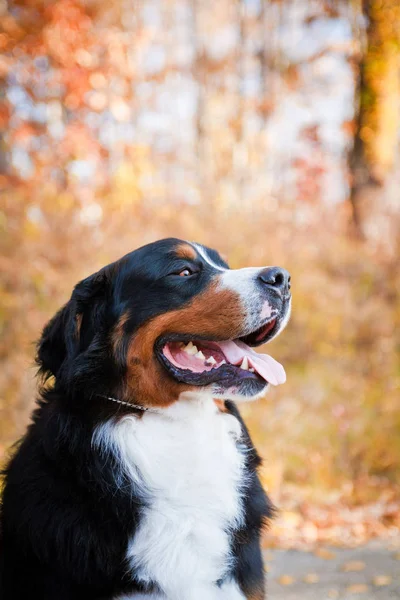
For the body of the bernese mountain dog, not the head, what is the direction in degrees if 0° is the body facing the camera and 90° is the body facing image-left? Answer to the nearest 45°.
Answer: approximately 315°

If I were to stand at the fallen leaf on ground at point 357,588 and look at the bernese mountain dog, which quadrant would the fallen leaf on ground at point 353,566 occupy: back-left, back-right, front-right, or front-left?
back-right

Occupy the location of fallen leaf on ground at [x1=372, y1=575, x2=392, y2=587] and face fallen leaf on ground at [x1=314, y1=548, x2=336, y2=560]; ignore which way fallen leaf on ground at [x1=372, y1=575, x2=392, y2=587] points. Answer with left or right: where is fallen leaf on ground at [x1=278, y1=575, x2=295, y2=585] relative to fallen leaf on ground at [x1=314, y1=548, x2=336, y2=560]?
left
